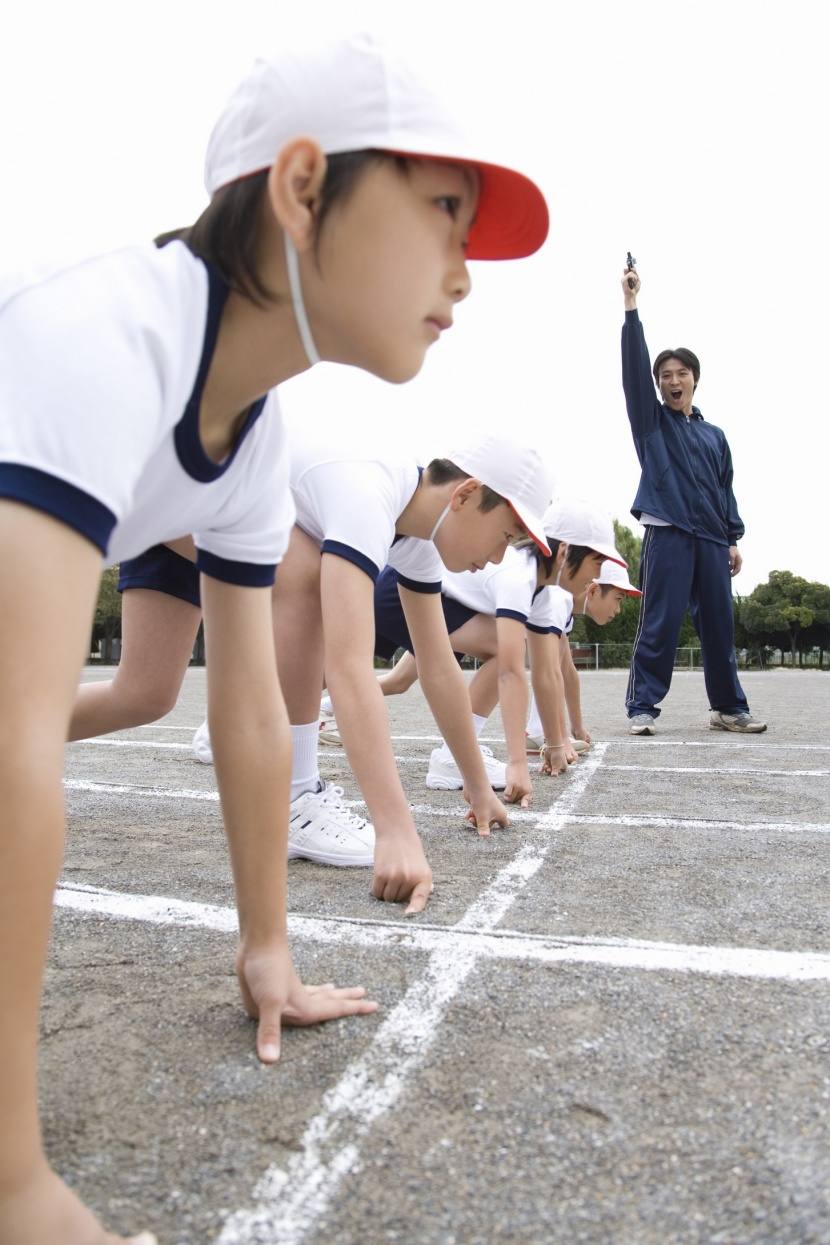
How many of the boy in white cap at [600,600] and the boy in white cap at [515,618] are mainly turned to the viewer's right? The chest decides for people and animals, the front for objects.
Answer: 2

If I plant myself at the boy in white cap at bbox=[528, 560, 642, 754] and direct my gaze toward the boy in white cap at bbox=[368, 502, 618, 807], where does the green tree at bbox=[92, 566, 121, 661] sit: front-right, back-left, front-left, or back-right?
back-right

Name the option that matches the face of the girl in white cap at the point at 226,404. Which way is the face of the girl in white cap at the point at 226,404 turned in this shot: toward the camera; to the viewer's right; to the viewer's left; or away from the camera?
to the viewer's right

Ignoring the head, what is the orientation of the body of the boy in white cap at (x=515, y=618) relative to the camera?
to the viewer's right

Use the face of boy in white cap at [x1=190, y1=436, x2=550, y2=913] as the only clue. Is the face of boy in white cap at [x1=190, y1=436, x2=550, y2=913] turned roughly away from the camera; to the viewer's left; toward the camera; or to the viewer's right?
to the viewer's right

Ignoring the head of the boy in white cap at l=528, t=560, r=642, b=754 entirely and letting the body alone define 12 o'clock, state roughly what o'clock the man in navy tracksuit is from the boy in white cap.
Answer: The man in navy tracksuit is roughly at 10 o'clock from the boy in white cap.

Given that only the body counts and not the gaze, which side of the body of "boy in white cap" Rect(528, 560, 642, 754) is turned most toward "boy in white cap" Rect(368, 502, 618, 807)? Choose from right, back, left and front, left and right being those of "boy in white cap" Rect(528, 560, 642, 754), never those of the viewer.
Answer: right

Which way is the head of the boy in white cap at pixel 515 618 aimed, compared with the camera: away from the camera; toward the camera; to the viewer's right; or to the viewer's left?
to the viewer's right

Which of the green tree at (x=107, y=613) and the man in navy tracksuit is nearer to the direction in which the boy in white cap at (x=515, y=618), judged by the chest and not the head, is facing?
the man in navy tracksuit

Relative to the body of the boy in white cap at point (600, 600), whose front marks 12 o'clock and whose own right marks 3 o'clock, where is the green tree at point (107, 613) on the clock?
The green tree is roughly at 8 o'clock from the boy in white cap.

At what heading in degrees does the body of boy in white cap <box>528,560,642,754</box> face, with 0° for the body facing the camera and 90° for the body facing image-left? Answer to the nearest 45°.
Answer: approximately 270°

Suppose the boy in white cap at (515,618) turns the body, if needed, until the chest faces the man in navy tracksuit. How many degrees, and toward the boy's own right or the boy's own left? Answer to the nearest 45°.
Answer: approximately 45° to the boy's own left
